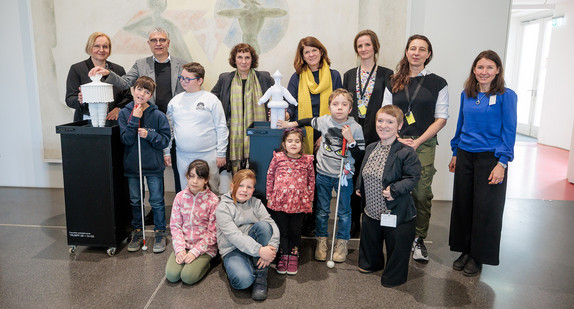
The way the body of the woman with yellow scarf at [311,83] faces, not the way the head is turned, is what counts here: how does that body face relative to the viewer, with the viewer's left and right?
facing the viewer

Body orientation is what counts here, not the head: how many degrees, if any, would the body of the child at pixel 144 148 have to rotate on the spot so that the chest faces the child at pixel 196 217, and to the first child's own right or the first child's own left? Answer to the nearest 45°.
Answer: approximately 45° to the first child's own left

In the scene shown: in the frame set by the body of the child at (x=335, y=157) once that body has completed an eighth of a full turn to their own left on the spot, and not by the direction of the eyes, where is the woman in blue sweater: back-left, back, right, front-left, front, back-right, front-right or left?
front-left

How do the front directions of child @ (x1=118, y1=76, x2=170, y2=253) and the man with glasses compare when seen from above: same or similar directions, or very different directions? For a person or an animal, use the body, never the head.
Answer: same or similar directions

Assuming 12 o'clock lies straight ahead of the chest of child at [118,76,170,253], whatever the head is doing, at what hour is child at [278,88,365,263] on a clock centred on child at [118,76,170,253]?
child at [278,88,365,263] is roughly at 10 o'clock from child at [118,76,170,253].

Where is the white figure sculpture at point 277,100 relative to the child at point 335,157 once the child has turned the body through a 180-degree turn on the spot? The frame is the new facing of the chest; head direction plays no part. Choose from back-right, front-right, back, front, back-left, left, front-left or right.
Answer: left

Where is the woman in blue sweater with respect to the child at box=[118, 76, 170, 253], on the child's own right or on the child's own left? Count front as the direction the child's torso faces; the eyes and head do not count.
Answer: on the child's own left

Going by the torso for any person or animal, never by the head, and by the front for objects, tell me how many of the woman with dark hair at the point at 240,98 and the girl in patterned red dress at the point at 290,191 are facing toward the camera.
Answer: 2

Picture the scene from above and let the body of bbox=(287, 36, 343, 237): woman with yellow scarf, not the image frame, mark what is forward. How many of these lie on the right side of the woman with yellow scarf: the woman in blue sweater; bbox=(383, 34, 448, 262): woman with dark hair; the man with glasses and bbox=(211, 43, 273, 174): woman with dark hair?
2

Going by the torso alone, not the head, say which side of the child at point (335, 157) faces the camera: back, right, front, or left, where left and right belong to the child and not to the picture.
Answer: front

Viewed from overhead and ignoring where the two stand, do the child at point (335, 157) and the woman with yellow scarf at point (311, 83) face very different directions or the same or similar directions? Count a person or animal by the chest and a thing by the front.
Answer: same or similar directions

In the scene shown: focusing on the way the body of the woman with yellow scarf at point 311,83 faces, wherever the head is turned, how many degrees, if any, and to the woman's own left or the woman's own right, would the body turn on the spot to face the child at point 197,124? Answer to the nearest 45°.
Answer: approximately 90° to the woman's own right
